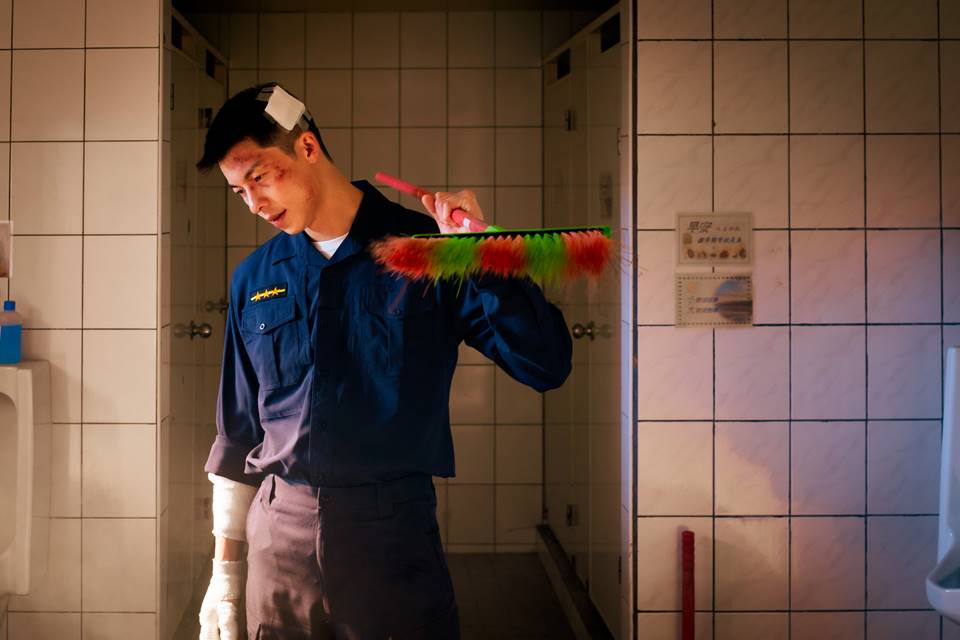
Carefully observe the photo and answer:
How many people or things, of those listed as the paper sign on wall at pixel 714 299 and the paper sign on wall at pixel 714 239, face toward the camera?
2

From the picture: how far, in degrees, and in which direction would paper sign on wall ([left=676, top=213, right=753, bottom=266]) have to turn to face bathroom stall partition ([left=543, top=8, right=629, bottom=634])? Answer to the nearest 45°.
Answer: approximately 135° to its right

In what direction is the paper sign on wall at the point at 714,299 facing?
toward the camera

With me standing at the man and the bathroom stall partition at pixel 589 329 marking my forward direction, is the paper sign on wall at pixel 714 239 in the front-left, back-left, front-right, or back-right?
front-right

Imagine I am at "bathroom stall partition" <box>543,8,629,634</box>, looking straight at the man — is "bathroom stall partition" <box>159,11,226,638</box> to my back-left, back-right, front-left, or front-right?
front-right

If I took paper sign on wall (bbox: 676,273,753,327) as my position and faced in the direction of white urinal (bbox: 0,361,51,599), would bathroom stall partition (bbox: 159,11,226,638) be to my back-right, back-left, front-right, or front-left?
front-right

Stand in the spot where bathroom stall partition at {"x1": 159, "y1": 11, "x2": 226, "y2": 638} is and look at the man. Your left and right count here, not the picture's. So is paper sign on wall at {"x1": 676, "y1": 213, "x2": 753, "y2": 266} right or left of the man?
left

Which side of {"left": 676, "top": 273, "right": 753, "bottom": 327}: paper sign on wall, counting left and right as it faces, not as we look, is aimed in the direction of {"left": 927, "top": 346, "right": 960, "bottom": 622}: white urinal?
left

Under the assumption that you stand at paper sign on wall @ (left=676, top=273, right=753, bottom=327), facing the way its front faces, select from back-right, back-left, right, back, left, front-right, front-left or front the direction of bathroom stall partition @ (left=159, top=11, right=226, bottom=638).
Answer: right

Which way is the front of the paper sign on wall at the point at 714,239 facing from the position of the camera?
facing the viewer

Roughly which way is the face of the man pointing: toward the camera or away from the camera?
toward the camera

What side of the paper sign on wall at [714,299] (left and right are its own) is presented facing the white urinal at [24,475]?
right
